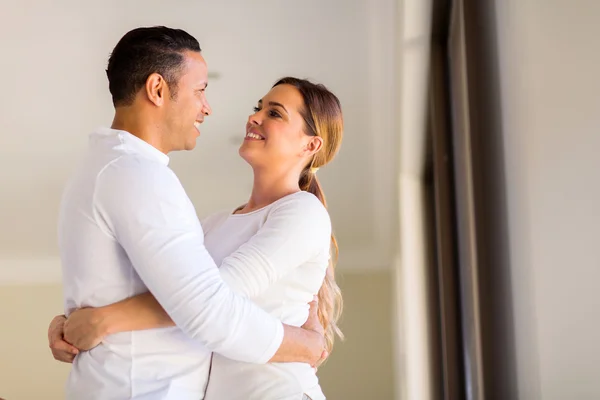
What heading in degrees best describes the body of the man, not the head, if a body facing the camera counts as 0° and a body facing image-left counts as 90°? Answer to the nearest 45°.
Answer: approximately 225°

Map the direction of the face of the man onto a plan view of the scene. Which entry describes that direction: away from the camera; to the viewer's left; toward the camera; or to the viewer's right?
to the viewer's right

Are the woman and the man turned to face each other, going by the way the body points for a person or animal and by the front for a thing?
yes

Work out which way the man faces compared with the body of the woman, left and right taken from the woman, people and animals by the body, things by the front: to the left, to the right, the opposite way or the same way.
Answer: the opposite way
